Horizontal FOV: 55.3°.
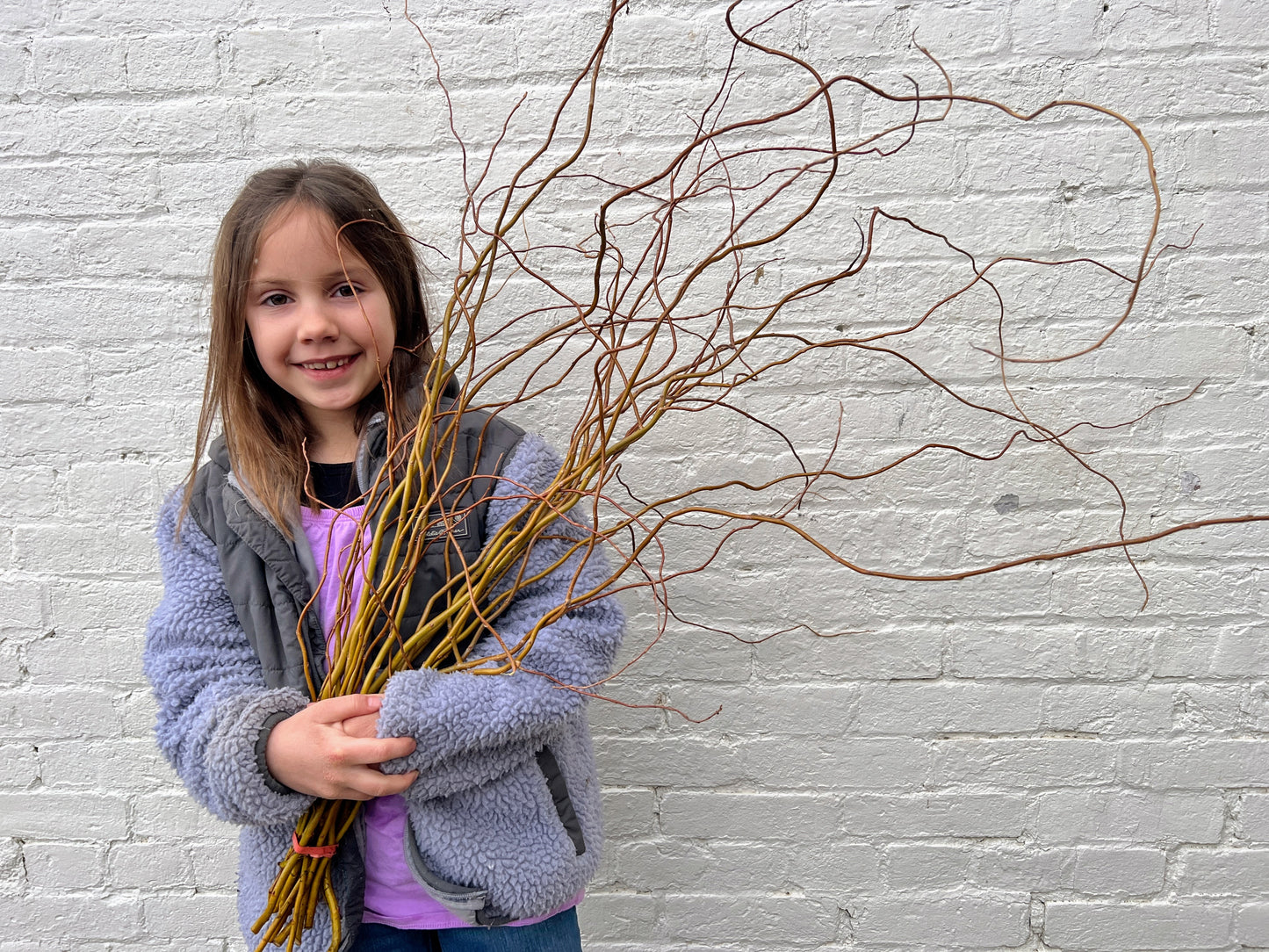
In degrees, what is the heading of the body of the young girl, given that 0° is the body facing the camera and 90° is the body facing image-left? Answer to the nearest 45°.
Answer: approximately 0°
